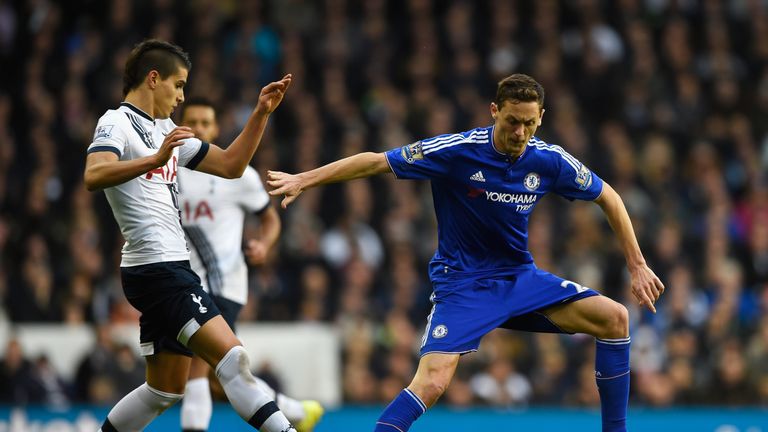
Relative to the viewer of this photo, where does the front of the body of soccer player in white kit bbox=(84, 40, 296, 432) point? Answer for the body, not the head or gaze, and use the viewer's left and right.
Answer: facing the viewer and to the right of the viewer

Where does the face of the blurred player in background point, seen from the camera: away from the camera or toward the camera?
toward the camera

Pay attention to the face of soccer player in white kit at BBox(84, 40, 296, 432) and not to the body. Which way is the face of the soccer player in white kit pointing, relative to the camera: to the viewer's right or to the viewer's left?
to the viewer's right

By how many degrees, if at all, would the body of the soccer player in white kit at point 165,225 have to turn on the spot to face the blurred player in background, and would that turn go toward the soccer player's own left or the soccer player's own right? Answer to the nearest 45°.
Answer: approximately 135° to the soccer player's own left

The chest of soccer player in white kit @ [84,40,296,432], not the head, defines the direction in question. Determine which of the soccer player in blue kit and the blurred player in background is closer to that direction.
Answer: the soccer player in blue kit

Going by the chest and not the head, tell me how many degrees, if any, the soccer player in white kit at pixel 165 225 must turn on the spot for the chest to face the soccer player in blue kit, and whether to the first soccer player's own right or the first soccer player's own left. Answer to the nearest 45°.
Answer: approximately 45° to the first soccer player's own left

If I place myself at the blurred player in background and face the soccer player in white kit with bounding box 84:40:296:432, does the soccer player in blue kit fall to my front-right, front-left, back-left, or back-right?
front-left
